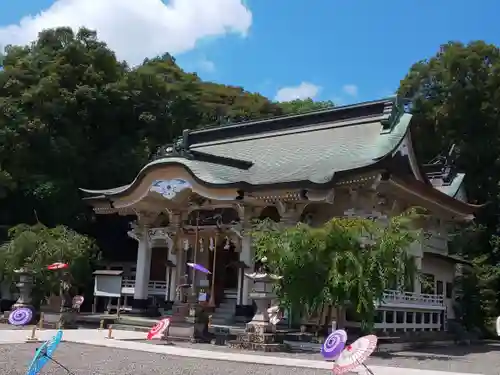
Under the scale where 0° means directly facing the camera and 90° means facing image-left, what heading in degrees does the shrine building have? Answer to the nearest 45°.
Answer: approximately 45°

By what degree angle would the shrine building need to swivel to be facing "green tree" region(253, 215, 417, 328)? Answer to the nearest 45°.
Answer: approximately 45° to its left

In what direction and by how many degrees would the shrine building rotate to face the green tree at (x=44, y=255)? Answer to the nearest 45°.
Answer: approximately 45° to its right
